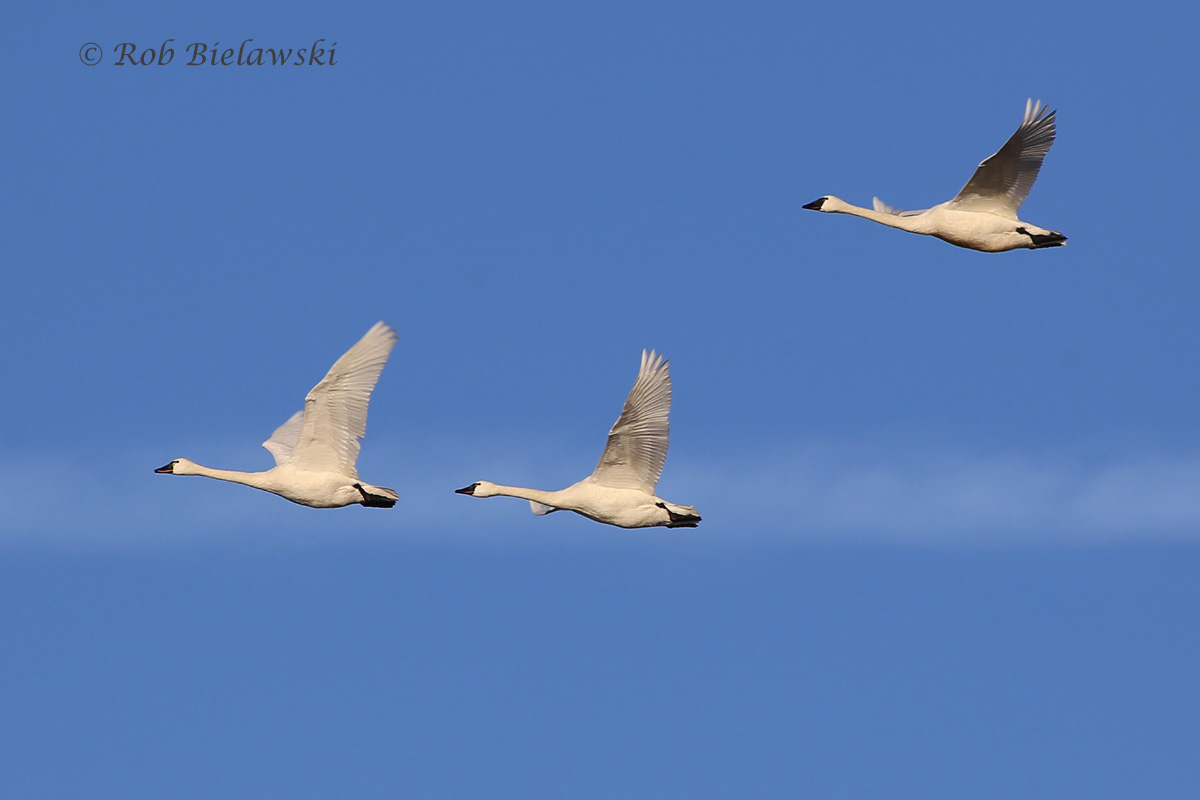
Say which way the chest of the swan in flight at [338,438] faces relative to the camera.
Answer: to the viewer's left

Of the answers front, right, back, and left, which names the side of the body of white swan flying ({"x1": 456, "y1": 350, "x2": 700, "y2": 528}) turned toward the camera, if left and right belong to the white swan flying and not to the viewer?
left

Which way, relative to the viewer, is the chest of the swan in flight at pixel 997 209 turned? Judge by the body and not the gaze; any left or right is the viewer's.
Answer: facing to the left of the viewer

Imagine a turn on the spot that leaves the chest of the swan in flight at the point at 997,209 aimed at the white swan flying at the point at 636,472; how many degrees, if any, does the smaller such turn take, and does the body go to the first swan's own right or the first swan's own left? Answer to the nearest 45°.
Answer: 0° — it already faces it

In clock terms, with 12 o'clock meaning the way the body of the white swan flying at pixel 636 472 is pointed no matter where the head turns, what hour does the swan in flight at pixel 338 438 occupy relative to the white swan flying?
The swan in flight is roughly at 12 o'clock from the white swan flying.

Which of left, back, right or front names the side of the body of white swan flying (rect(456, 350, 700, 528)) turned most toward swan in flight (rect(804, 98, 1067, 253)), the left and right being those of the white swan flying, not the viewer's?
back

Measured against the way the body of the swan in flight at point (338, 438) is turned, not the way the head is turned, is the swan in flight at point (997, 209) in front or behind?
behind
